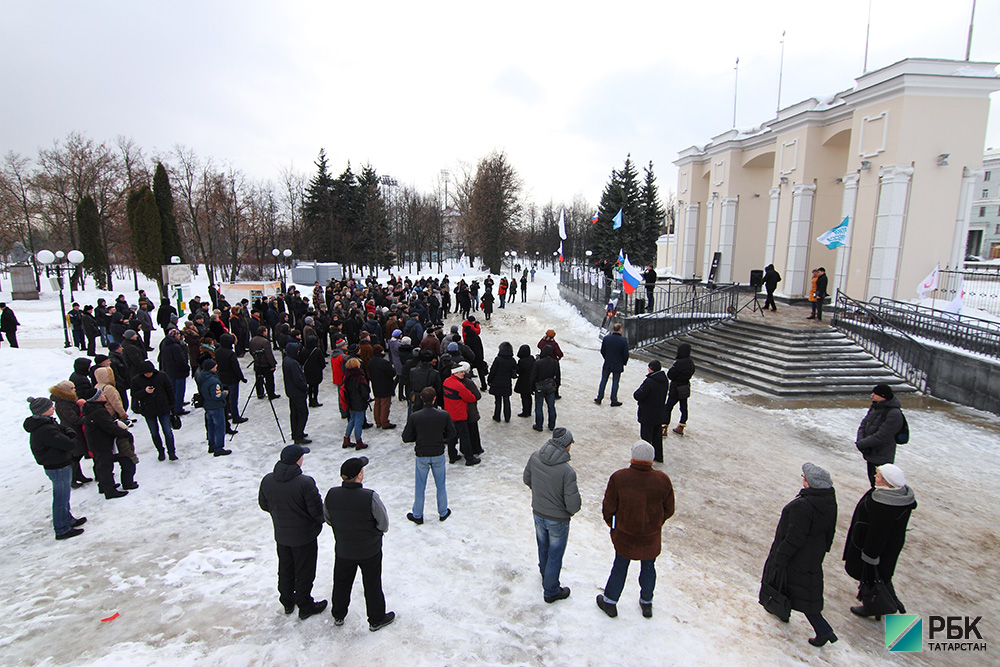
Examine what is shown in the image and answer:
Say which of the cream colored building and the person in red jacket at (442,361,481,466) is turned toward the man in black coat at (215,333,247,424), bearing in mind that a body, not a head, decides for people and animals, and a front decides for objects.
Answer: the cream colored building

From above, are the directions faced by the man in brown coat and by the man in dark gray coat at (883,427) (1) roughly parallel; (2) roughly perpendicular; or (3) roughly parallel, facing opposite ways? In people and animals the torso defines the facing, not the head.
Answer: roughly perpendicular

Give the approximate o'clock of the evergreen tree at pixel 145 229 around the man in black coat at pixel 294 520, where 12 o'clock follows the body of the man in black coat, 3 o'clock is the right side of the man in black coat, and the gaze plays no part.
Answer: The evergreen tree is roughly at 10 o'clock from the man in black coat.

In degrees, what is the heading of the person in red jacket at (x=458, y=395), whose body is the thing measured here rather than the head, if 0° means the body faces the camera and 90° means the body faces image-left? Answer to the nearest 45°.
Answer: approximately 225°

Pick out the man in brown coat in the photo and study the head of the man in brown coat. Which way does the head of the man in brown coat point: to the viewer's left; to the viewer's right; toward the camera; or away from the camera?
away from the camera

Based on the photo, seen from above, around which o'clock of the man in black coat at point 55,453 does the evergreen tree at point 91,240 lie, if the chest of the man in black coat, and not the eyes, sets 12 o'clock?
The evergreen tree is roughly at 9 o'clock from the man in black coat.

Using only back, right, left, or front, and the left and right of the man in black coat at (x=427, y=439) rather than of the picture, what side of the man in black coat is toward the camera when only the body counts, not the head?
back

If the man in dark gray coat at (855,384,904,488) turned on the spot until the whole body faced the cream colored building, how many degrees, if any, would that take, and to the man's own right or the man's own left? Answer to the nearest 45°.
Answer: approximately 90° to the man's own right

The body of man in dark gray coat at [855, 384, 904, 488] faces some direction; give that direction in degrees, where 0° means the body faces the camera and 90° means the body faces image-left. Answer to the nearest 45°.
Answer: approximately 90°

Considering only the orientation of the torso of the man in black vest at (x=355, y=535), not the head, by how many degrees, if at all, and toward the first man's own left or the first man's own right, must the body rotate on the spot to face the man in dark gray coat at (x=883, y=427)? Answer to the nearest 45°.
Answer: approximately 45° to the first man's own right

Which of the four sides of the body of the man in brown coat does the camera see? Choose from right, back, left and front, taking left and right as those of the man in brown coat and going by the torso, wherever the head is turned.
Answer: back

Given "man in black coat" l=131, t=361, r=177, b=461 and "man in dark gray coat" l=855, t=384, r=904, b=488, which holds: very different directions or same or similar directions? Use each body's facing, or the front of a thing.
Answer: very different directions

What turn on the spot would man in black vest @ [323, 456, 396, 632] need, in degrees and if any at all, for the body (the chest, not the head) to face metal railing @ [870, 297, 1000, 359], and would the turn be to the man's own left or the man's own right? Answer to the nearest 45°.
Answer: approximately 45° to the man's own right
